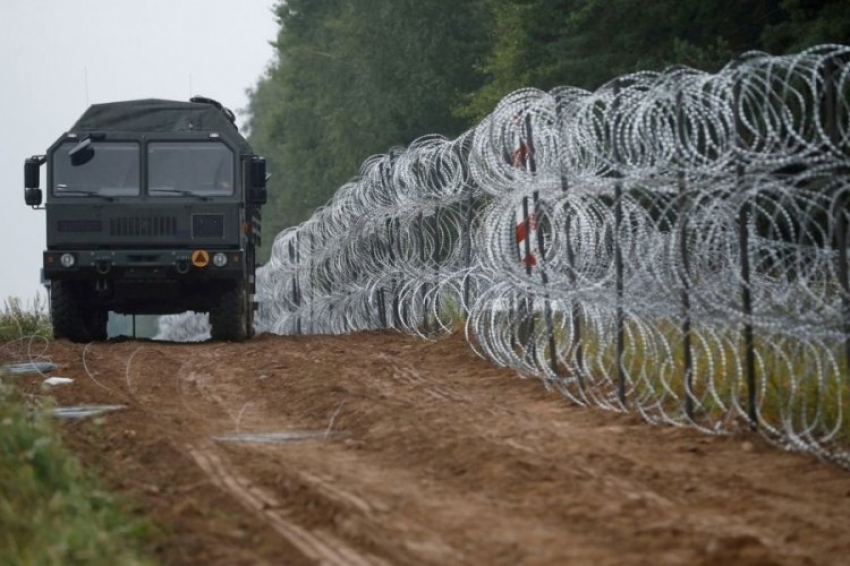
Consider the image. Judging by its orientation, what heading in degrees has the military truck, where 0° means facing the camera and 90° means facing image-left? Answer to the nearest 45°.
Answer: approximately 0°
